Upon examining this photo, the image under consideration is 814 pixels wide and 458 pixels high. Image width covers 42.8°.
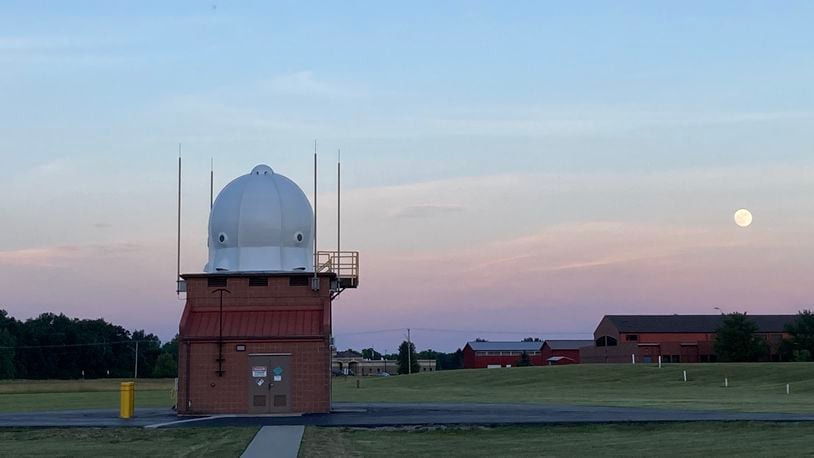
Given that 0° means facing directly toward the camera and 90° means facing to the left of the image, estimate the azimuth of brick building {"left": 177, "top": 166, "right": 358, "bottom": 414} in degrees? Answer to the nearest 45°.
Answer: approximately 0°
